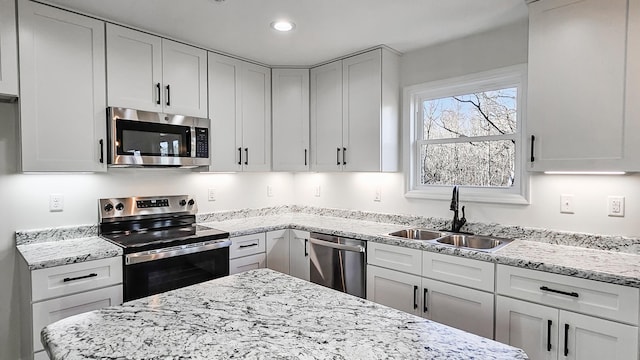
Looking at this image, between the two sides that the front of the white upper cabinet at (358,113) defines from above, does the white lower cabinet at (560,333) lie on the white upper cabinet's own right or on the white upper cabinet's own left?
on the white upper cabinet's own left

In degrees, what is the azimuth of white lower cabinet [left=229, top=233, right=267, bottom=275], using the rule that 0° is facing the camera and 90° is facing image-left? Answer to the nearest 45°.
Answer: approximately 315°

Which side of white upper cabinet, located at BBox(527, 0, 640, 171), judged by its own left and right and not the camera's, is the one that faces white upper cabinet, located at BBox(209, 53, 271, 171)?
right

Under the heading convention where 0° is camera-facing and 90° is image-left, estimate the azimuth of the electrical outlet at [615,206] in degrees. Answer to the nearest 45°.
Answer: approximately 0°

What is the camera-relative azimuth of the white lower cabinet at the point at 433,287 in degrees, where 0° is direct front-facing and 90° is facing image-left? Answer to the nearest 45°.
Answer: approximately 45°

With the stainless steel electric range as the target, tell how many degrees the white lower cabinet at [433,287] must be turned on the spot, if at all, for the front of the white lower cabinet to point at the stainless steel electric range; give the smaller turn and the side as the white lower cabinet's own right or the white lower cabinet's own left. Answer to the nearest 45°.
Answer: approximately 45° to the white lower cabinet's own right

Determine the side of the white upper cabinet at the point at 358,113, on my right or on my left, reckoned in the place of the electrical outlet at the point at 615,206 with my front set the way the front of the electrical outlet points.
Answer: on my right
